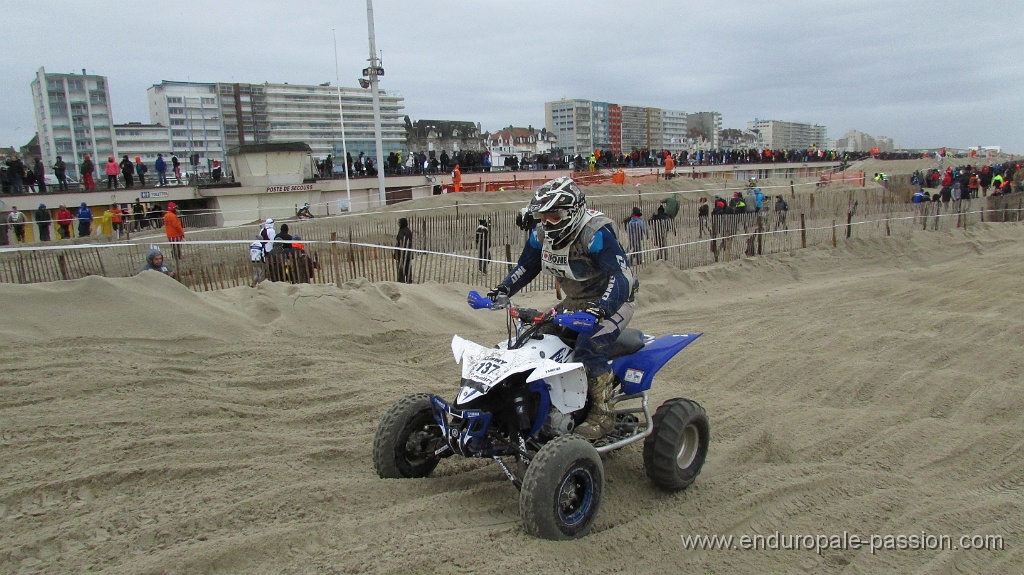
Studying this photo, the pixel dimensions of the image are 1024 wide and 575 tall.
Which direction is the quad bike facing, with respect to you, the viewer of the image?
facing the viewer and to the left of the viewer

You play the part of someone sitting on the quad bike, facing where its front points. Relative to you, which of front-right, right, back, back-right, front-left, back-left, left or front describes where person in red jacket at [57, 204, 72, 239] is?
right

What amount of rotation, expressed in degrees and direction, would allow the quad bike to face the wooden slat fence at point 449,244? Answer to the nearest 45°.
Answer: approximately 135° to its right

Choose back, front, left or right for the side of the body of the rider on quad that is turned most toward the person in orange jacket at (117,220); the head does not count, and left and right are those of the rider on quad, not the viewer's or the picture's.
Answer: right

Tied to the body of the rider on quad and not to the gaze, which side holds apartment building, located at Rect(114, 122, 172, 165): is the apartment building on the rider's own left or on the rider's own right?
on the rider's own right

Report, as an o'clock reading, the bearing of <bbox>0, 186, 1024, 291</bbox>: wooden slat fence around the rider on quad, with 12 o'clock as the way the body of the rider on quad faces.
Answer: The wooden slat fence is roughly at 4 o'clock from the rider on quad.

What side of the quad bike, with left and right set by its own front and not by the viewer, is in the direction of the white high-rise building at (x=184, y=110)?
right

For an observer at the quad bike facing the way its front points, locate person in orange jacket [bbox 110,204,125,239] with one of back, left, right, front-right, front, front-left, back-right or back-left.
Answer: right

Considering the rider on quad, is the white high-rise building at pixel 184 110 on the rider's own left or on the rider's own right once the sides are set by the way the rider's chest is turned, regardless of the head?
on the rider's own right

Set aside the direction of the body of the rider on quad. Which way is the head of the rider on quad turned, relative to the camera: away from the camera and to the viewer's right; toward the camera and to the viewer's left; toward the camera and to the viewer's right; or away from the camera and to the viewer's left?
toward the camera and to the viewer's left

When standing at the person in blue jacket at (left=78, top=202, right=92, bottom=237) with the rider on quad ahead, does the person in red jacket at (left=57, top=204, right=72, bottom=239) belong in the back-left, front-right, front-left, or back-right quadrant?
back-right

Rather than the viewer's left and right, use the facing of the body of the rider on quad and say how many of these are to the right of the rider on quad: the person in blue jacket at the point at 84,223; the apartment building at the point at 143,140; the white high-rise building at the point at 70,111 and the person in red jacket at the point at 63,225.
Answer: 4
